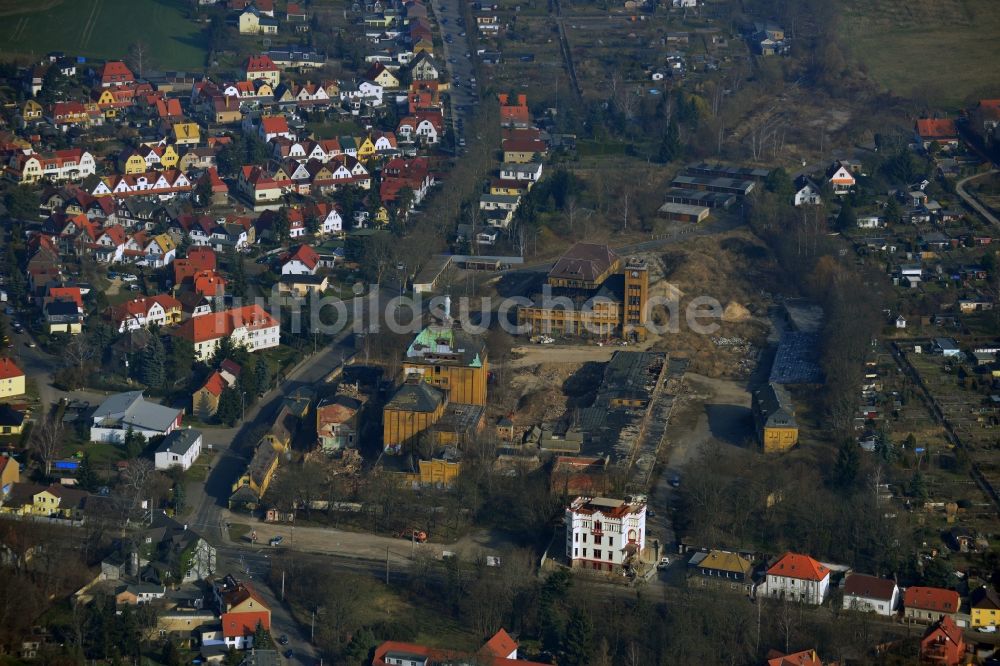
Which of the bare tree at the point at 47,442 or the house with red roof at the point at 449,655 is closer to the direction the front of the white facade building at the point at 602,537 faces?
the house with red roof

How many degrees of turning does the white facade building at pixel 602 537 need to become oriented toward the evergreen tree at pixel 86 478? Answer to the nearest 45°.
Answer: approximately 90° to its right

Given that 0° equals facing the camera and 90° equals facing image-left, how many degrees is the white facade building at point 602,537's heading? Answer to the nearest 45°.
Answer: approximately 0°

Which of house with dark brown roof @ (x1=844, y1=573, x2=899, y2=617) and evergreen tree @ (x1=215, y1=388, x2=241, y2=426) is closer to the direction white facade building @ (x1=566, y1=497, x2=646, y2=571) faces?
the house with dark brown roof

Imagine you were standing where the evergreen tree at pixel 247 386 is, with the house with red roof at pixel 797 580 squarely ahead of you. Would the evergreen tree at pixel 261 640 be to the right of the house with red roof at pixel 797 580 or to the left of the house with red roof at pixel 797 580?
right

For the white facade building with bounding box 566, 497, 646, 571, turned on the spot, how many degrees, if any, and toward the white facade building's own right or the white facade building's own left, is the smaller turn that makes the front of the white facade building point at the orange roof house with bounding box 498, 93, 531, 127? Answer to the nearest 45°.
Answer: approximately 180°

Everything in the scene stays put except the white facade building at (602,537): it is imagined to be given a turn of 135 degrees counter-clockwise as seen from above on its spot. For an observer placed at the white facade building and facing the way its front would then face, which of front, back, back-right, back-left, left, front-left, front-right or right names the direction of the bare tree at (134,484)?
back-left

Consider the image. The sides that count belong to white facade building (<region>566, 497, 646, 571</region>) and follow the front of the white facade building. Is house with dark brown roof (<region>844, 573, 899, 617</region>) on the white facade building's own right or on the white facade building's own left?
on the white facade building's own left

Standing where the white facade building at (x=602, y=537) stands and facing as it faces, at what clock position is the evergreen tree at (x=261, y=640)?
The evergreen tree is roughly at 2 o'clock from the white facade building.

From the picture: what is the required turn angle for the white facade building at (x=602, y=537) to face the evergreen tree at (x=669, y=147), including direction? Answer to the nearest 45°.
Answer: approximately 180°

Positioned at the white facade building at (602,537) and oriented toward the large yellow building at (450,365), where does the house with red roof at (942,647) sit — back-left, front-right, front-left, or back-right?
back-right

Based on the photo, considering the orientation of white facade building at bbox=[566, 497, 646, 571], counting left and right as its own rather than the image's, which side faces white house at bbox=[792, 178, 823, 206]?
back

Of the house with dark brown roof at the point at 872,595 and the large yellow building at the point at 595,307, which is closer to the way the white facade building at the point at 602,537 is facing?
the house with dark brown roof
